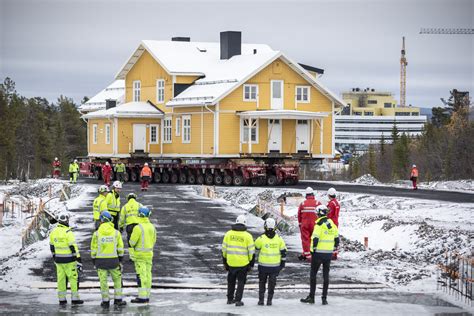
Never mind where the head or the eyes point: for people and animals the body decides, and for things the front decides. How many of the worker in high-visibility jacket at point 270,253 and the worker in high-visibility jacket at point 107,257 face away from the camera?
2

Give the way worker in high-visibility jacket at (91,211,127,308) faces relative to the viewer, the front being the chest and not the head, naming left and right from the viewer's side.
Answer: facing away from the viewer

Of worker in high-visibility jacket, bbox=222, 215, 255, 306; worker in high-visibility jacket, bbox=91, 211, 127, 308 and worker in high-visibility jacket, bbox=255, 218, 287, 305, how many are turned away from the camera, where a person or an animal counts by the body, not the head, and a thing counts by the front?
3

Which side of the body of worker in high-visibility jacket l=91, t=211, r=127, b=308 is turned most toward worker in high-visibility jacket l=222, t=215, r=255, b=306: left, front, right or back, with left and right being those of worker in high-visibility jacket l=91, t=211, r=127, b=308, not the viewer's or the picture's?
right

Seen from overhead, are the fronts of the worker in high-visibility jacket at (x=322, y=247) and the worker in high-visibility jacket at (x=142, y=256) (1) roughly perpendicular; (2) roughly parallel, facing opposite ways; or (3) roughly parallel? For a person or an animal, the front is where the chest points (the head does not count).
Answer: roughly parallel

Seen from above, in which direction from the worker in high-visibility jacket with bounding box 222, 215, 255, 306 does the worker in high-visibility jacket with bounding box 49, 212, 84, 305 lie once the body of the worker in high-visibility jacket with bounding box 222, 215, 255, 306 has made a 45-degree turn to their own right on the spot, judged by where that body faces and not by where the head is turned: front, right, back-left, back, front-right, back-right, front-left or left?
back-left

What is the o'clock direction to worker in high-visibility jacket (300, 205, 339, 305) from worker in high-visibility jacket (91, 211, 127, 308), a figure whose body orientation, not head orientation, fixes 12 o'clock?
worker in high-visibility jacket (300, 205, 339, 305) is roughly at 3 o'clock from worker in high-visibility jacket (91, 211, 127, 308).

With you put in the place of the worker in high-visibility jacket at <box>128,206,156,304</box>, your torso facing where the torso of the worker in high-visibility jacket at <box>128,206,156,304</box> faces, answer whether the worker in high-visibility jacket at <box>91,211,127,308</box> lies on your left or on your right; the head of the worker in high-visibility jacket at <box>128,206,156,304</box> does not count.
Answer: on your left

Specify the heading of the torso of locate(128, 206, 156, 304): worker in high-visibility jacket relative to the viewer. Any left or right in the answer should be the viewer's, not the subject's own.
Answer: facing away from the viewer and to the left of the viewer

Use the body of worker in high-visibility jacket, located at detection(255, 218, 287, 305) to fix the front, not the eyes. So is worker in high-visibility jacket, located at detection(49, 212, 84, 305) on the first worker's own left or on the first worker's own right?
on the first worker's own left

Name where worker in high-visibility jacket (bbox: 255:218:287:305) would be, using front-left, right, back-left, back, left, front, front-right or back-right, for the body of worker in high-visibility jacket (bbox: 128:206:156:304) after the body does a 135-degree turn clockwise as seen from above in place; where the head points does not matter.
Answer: front

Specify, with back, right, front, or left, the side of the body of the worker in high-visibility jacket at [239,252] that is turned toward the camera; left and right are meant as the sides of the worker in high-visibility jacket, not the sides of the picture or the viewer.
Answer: back

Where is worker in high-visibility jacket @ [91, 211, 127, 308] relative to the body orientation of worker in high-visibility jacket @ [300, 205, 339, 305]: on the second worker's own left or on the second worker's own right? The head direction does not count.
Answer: on the second worker's own left

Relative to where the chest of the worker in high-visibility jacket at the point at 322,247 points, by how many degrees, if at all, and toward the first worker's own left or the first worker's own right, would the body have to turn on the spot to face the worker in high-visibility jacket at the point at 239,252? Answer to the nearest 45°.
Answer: approximately 90° to the first worker's own left

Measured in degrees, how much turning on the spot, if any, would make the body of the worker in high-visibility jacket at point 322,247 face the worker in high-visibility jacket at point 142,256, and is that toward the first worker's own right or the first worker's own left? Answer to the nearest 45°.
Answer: approximately 45° to the first worker's own left

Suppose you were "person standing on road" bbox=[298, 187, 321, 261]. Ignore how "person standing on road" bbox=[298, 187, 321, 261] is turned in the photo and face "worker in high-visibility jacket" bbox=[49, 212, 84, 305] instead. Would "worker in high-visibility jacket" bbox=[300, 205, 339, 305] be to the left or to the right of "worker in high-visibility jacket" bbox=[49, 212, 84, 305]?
left

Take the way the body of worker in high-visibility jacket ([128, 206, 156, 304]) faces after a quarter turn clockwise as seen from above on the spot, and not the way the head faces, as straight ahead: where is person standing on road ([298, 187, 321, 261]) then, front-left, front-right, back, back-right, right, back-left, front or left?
front

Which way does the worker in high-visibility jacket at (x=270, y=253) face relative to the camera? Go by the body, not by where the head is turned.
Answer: away from the camera
